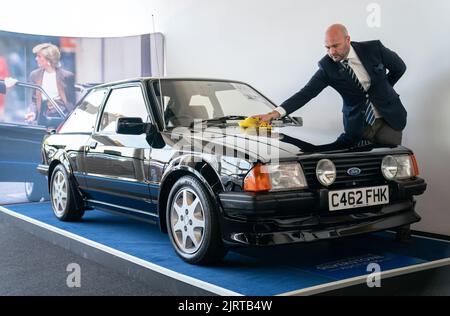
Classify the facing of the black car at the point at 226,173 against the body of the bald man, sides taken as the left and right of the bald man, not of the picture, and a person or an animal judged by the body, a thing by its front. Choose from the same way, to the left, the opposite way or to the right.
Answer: to the left

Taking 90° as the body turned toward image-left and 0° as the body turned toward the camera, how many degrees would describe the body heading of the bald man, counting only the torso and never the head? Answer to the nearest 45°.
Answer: approximately 45°

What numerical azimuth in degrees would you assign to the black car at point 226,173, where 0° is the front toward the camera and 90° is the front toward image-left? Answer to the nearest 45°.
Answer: approximately 315°
